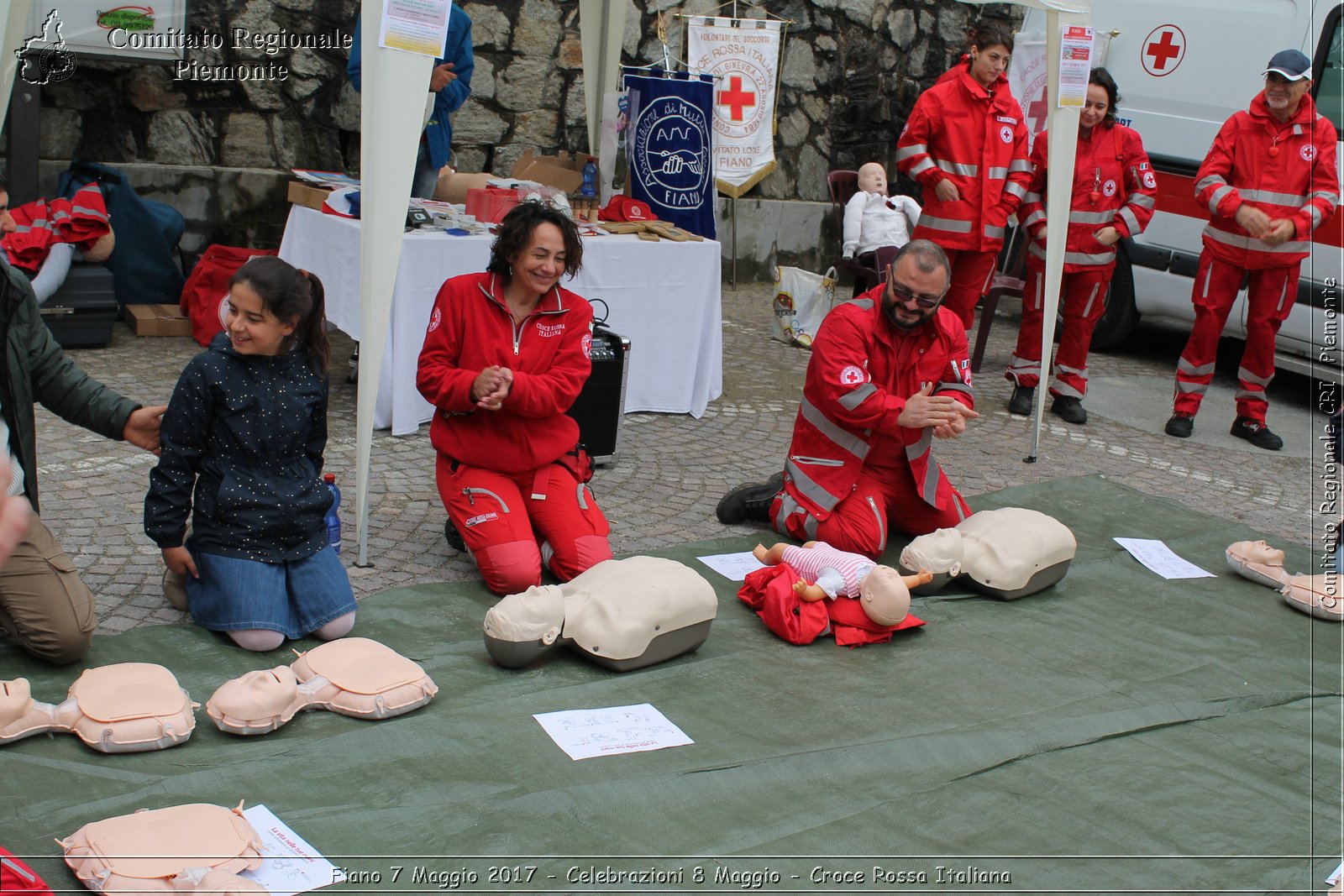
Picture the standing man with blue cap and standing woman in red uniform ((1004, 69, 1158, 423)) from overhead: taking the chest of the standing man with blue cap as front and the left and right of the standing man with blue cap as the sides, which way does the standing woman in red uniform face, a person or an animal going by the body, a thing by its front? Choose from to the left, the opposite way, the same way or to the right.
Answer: the same way

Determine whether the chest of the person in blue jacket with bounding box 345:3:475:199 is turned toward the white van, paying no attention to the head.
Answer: no

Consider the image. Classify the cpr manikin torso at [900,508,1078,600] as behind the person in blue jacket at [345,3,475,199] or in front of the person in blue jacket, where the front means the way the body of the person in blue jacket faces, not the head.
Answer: in front

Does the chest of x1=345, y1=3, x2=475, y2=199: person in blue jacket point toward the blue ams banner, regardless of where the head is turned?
no

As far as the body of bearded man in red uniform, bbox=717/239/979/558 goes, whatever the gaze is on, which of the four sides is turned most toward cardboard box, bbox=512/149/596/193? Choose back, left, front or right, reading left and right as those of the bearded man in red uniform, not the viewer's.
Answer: back

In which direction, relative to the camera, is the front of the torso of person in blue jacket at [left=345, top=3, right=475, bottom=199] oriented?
toward the camera

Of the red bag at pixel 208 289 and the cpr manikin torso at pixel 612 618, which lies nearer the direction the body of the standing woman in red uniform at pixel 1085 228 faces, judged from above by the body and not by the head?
the cpr manikin torso

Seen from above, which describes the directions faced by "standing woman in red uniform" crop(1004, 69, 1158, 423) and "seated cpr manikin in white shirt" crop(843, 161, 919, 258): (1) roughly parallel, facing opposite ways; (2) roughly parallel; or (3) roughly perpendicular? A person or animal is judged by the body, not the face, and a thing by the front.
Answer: roughly parallel

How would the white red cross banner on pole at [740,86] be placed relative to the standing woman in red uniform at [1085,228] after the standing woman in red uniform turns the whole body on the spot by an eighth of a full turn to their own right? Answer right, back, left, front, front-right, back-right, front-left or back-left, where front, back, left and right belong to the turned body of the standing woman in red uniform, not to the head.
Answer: right

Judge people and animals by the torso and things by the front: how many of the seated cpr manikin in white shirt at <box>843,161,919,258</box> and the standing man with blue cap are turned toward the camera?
2

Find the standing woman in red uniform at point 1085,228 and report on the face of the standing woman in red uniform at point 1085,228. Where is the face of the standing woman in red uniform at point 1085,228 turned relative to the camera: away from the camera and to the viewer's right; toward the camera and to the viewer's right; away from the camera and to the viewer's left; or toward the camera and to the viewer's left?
toward the camera and to the viewer's left

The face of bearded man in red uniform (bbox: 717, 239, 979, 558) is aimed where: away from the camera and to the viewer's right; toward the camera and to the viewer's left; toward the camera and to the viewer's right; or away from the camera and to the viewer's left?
toward the camera and to the viewer's left

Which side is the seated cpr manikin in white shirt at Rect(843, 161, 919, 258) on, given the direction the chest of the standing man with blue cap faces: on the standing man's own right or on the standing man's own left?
on the standing man's own right

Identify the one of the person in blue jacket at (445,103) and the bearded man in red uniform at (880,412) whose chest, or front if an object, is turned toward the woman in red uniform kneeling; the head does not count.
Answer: the person in blue jacket
